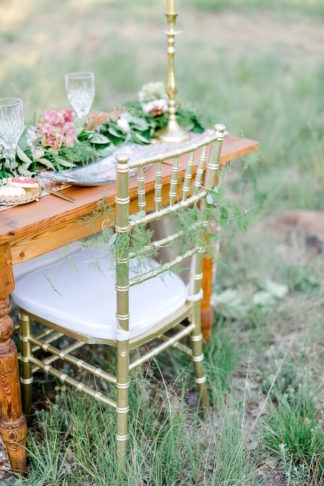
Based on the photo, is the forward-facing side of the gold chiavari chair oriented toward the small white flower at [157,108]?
no

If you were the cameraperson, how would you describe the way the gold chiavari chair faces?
facing away from the viewer and to the left of the viewer

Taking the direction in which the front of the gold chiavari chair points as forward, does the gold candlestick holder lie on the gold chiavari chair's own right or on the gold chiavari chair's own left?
on the gold chiavari chair's own right

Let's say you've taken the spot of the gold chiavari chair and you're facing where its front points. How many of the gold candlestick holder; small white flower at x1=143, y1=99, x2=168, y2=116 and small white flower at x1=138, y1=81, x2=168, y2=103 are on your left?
0

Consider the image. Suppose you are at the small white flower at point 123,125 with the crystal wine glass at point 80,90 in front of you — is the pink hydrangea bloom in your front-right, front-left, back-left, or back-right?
front-left

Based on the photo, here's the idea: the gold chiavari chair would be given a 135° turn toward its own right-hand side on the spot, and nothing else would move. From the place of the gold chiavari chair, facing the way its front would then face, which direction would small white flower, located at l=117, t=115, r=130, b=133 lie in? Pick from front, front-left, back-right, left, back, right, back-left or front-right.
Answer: left

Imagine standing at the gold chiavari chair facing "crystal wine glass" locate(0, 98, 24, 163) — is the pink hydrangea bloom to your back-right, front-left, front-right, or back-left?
front-right

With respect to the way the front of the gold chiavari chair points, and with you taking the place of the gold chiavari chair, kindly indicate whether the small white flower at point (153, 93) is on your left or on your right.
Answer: on your right
